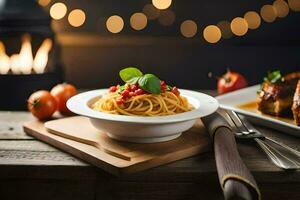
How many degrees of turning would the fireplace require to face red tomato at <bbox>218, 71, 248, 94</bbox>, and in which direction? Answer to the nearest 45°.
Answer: approximately 90° to its left

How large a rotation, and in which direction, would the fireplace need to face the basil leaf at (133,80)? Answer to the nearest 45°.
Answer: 0° — it already faces it

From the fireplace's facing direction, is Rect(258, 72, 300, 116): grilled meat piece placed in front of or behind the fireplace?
in front

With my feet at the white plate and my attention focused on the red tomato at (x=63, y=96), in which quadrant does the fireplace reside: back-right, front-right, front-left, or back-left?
front-right

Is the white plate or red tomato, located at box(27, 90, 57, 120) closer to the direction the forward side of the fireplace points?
the red tomato

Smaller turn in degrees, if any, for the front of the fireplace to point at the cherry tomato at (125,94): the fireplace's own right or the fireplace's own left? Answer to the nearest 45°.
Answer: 0° — it already faces it

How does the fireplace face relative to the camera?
toward the camera

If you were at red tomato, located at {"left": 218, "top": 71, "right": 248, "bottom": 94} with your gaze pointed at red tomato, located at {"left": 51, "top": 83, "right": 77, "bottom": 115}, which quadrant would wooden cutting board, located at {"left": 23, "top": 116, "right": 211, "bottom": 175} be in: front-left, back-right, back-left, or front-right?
front-left

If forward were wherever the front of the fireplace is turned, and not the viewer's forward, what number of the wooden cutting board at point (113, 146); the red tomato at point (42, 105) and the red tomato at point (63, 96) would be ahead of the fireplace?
3

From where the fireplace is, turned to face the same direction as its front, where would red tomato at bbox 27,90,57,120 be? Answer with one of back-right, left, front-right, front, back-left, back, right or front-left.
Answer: front

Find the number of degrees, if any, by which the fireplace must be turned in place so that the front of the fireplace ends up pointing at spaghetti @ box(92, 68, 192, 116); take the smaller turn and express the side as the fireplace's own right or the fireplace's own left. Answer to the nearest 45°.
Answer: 0° — it already faces it

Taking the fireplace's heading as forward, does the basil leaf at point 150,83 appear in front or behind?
in front

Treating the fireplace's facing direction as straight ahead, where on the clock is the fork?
The fork is roughly at 11 o'clock from the fireplace.

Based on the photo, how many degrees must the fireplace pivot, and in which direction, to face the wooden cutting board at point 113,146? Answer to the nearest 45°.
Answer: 0° — it already faces it

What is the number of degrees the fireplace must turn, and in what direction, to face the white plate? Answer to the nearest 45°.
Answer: approximately 45° to its left
